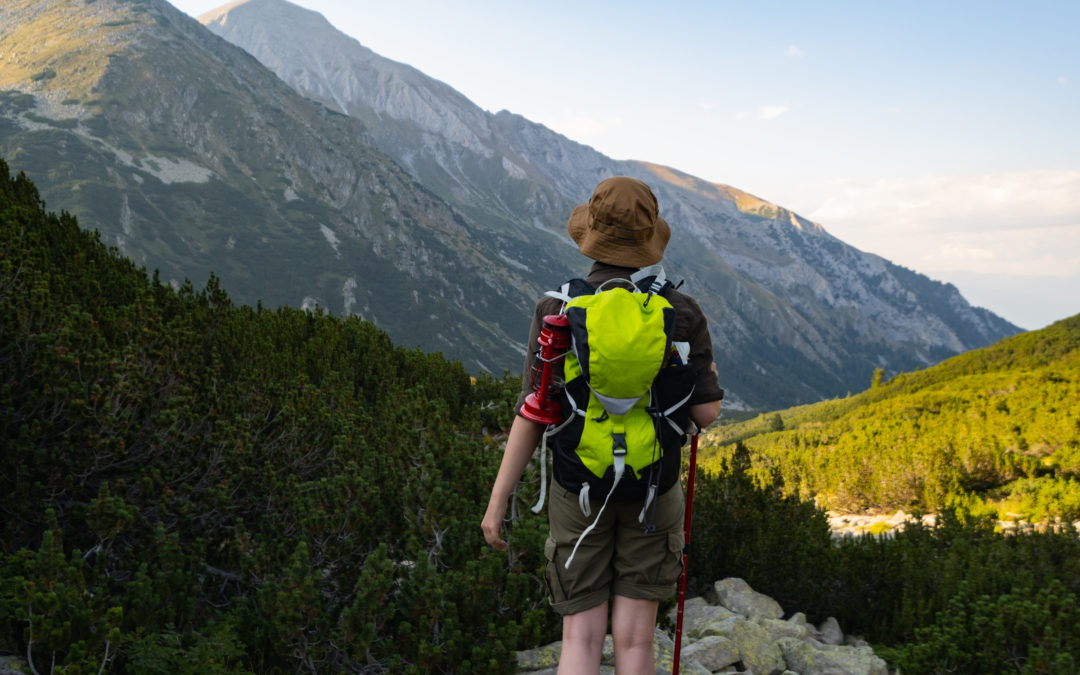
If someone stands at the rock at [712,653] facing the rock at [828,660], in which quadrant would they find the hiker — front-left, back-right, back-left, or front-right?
back-right

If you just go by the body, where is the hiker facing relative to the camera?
away from the camera

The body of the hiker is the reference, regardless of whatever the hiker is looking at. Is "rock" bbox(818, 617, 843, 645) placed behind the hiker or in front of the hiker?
in front

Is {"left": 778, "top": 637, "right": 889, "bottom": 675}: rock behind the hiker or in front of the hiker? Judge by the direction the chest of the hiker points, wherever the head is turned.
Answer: in front

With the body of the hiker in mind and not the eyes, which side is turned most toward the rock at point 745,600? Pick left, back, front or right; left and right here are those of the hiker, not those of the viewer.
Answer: front
